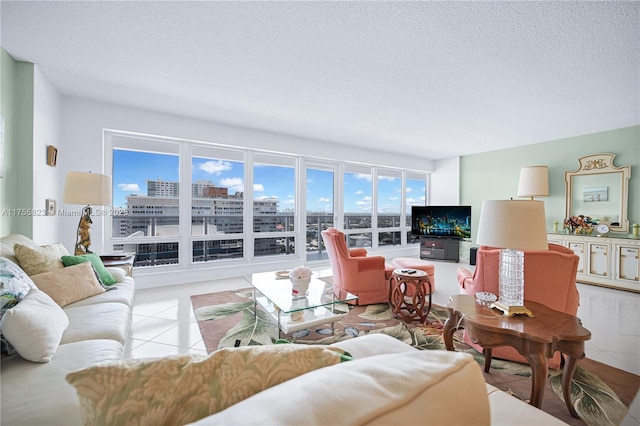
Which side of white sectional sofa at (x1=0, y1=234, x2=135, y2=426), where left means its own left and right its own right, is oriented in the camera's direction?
right

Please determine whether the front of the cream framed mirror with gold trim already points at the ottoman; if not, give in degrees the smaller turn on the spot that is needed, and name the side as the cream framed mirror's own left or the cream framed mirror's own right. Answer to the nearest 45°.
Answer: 0° — it already faces it

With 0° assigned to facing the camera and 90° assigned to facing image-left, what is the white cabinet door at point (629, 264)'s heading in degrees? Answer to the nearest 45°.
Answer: approximately 45°

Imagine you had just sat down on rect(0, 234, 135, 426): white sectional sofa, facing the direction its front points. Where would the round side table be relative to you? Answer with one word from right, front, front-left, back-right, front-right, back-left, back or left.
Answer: front

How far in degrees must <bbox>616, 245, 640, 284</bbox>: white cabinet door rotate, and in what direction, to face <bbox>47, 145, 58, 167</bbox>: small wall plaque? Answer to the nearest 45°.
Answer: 0° — it already faces it

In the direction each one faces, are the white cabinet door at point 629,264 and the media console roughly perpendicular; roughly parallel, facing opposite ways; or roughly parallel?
roughly perpendicular

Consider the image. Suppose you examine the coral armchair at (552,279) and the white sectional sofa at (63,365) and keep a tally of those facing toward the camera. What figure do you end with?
0

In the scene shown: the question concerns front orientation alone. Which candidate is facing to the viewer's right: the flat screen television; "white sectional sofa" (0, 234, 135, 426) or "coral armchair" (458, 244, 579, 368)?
the white sectional sofa

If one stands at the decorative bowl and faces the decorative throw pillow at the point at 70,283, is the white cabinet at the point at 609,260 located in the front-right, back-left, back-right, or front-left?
back-right

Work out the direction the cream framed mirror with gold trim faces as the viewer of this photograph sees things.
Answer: facing the viewer and to the left of the viewer

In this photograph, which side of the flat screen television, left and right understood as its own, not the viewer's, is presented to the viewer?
front

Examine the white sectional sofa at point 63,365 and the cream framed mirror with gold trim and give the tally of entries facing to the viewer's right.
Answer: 1

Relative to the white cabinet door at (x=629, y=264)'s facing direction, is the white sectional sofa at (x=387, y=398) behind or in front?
in front

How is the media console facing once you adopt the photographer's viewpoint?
facing the viewer

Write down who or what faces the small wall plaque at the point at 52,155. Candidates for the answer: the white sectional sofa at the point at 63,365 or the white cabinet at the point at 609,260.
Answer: the white cabinet

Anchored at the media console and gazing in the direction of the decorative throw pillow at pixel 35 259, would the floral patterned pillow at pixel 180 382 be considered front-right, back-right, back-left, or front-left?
front-left

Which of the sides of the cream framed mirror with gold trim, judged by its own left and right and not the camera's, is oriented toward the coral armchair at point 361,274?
front
